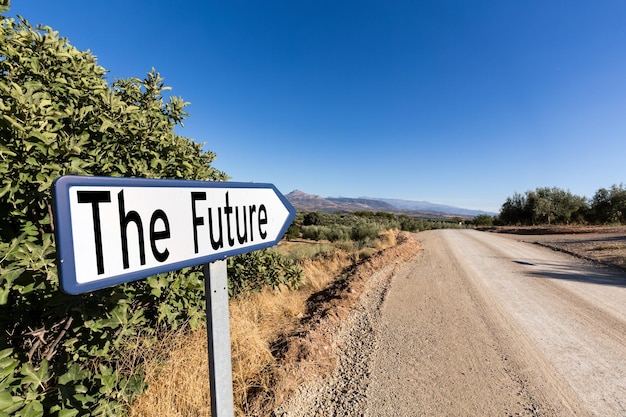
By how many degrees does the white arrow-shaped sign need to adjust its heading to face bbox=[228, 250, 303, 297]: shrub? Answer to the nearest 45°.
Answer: approximately 135° to its left
